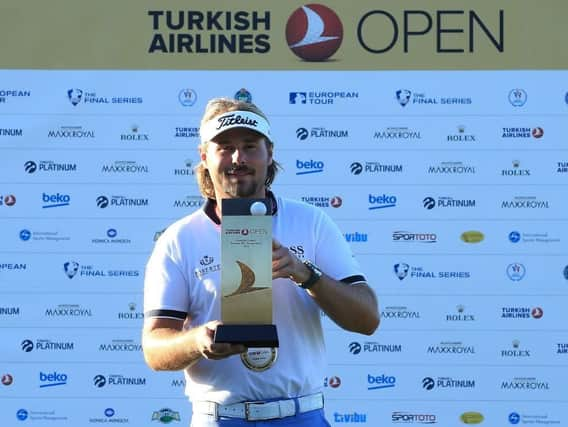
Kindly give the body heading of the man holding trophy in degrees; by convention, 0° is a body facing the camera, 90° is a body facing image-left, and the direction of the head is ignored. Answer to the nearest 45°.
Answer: approximately 0°
